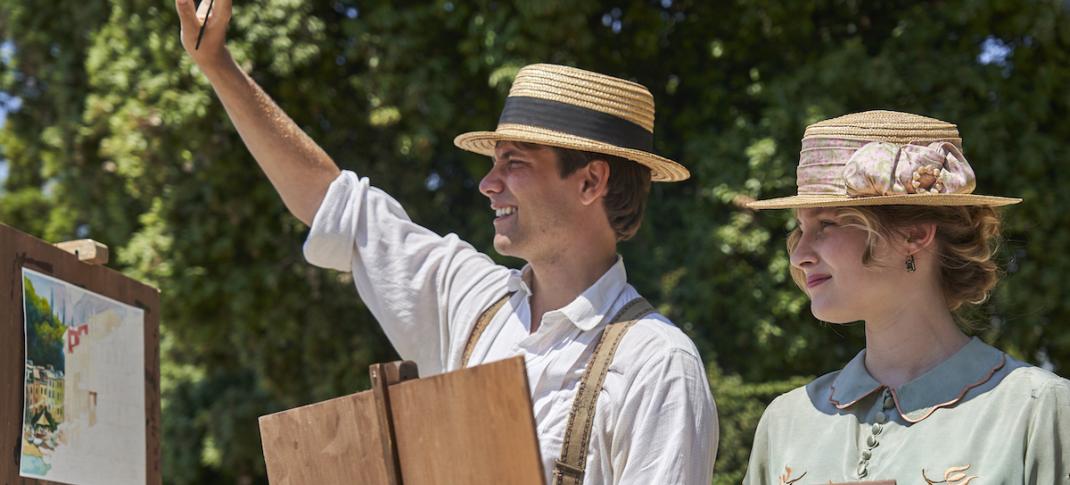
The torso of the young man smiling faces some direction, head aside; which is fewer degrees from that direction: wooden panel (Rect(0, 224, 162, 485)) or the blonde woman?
the wooden panel

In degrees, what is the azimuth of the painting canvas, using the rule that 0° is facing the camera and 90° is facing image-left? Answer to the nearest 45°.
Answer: approximately 315°

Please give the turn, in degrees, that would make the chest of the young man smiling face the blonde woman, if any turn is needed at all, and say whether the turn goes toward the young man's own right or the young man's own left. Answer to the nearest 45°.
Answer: approximately 90° to the young man's own left

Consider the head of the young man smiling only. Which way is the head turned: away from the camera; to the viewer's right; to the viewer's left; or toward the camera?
to the viewer's left

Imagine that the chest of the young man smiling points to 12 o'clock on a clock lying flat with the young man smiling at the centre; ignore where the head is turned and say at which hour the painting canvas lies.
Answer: The painting canvas is roughly at 2 o'clock from the young man smiling.

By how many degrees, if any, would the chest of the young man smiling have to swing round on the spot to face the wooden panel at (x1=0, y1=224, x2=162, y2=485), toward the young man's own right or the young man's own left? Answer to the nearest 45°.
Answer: approximately 45° to the young man's own right
